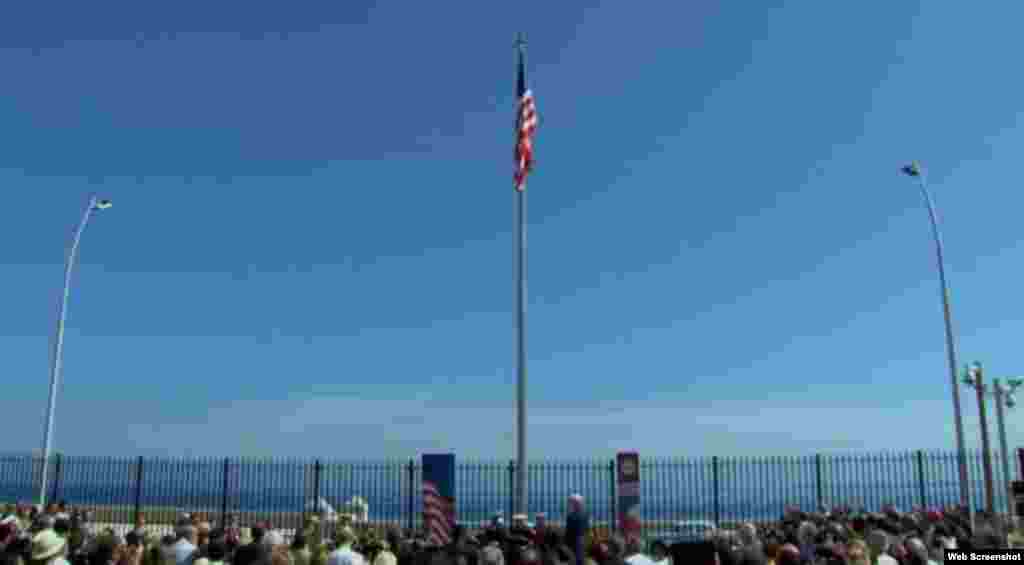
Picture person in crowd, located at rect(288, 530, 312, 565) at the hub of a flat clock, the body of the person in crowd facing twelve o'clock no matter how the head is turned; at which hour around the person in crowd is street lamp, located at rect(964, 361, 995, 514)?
The street lamp is roughly at 2 o'clock from the person in crowd.

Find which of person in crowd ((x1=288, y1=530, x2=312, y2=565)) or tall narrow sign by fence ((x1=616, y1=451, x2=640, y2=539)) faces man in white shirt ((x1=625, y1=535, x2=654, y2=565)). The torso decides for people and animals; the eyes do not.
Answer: the tall narrow sign by fence

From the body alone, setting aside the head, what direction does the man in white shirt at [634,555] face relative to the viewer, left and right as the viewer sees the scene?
facing away from the viewer

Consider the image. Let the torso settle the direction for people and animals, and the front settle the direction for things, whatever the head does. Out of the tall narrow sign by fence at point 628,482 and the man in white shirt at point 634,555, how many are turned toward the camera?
1

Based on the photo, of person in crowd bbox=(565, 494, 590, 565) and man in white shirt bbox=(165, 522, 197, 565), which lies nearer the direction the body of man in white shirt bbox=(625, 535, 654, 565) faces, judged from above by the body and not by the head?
the person in crowd

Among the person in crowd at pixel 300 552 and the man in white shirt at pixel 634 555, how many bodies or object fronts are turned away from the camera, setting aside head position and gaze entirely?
2

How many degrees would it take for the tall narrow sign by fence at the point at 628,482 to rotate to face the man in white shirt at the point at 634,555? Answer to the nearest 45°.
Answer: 0° — it already faces them

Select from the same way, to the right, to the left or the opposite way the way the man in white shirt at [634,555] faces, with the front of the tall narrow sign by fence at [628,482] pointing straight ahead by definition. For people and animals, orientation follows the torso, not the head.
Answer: the opposite way

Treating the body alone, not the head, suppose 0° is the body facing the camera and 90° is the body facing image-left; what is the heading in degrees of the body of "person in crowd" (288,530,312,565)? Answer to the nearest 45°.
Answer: approximately 180°
